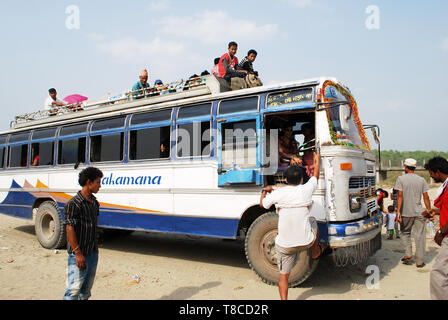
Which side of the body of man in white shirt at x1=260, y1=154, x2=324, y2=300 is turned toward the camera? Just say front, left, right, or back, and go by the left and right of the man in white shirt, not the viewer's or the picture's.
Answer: back

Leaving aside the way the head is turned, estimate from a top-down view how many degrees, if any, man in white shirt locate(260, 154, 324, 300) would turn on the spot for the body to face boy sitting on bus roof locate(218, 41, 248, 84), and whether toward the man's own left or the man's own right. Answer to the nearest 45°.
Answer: approximately 45° to the man's own left

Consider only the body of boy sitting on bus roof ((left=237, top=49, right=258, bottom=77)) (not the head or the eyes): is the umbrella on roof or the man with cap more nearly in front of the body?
the man with cap

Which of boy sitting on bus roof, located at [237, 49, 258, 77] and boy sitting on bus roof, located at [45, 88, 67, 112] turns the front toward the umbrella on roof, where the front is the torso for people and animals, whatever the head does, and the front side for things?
boy sitting on bus roof, located at [45, 88, 67, 112]

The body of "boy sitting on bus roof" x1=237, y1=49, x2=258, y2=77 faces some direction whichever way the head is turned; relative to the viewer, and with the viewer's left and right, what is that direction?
facing the viewer and to the right of the viewer

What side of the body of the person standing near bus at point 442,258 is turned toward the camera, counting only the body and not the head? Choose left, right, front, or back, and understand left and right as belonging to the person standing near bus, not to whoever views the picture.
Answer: left

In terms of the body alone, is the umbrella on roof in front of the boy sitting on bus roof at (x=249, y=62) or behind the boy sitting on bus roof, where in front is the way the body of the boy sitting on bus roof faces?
behind

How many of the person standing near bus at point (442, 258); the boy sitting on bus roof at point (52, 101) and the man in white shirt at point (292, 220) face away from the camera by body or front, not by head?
1

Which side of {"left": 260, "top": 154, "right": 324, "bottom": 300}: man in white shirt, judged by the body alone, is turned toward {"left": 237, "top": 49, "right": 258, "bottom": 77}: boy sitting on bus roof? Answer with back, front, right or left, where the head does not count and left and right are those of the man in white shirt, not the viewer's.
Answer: front

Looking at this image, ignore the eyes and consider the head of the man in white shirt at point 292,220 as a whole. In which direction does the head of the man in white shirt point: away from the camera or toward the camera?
away from the camera

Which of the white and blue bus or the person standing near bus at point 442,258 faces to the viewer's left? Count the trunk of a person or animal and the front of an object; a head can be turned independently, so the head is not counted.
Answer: the person standing near bus
